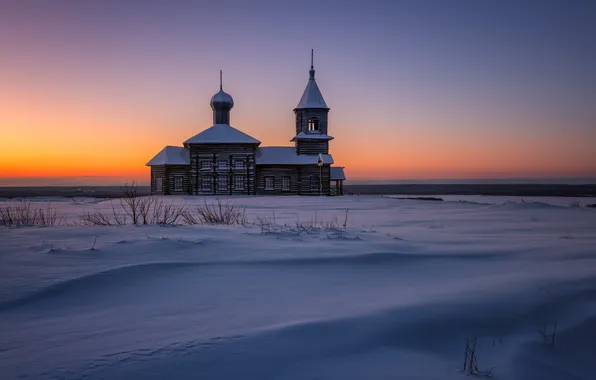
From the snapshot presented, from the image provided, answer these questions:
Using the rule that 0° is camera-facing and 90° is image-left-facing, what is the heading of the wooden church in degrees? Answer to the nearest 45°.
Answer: approximately 270°

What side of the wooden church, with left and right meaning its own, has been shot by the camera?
right
